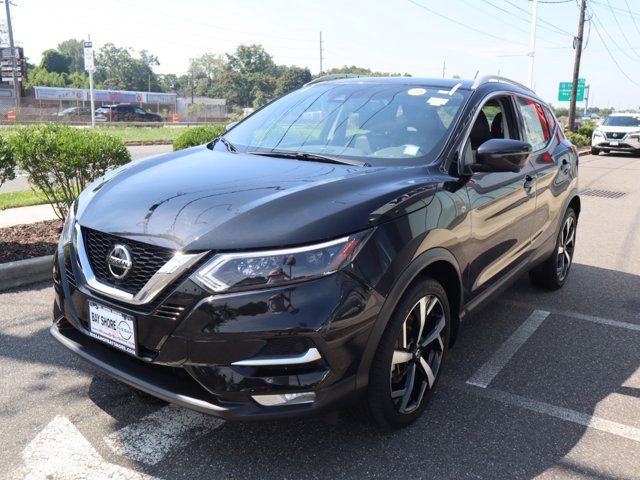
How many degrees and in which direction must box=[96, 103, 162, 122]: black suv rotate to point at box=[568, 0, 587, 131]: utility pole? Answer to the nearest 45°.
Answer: approximately 45° to its right

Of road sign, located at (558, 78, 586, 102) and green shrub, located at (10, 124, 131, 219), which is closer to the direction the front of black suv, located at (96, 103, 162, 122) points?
the road sign

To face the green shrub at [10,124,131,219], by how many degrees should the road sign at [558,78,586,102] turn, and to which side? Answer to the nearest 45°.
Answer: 0° — it already faces it

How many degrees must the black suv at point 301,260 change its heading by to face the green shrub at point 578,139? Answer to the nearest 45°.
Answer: approximately 180°

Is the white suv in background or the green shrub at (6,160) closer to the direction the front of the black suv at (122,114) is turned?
the white suv in background

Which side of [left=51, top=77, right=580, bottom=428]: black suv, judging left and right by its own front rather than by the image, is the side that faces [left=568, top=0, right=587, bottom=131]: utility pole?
back

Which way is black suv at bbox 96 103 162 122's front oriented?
to the viewer's right

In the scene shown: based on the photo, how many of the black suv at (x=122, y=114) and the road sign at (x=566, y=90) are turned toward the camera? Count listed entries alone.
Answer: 1

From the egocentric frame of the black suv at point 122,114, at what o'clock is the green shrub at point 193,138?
The green shrub is roughly at 3 o'clock from the black suv.

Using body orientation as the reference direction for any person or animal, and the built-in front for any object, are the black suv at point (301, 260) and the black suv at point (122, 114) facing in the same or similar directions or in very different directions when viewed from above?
very different directions
